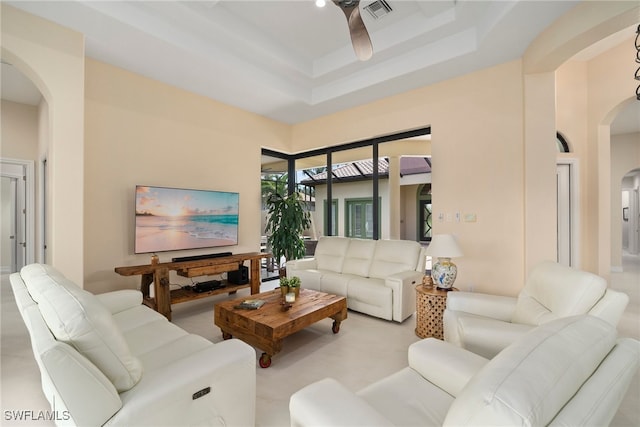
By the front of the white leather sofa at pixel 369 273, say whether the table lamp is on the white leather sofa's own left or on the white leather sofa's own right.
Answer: on the white leather sofa's own left

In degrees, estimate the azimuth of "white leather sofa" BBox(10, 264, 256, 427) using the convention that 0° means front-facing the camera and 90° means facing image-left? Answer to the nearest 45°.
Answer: approximately 225°

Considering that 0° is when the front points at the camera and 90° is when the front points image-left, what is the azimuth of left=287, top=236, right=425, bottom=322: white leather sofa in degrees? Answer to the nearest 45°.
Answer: approximately 45°

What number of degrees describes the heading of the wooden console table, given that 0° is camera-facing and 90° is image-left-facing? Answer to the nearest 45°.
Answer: approximately 315°

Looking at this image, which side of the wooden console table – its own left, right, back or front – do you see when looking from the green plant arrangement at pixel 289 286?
front

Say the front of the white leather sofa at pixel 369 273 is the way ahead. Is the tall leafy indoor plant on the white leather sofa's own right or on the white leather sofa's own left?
on the white leather sofa's own right

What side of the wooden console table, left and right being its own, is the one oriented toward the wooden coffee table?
front

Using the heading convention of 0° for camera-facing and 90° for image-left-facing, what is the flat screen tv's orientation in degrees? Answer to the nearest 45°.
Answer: approximately 315°

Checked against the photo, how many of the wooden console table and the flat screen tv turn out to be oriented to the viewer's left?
0

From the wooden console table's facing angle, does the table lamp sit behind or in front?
in front

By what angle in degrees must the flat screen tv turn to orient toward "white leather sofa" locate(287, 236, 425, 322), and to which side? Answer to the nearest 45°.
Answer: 0° — it already faces it
